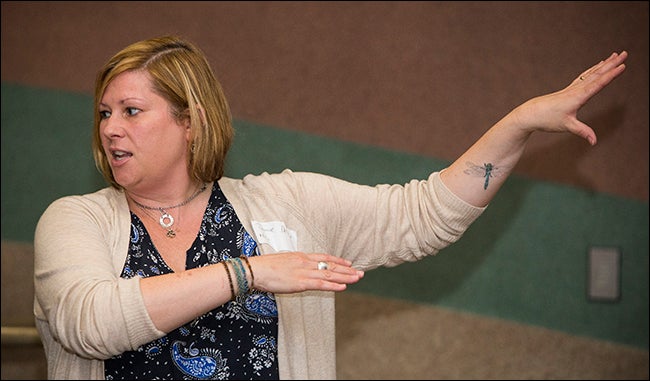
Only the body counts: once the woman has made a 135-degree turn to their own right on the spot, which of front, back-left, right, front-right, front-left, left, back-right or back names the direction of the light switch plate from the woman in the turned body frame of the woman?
right

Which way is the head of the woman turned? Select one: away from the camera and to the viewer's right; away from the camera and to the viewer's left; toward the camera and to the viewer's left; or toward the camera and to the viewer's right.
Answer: toward the camera and to the viewer's left

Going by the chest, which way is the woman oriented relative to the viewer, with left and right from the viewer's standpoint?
facing the viewer

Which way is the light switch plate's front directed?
toward the camera
